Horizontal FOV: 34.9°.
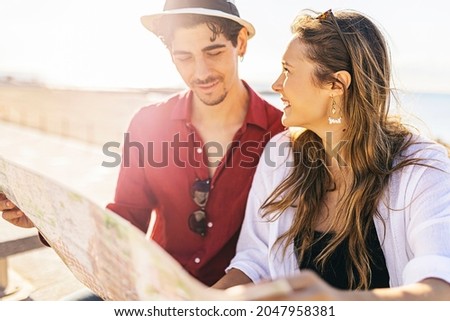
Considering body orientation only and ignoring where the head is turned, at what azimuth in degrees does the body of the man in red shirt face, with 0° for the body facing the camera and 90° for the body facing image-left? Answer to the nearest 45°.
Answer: approximately 0°

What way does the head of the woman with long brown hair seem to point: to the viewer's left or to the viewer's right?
to the viewer's left

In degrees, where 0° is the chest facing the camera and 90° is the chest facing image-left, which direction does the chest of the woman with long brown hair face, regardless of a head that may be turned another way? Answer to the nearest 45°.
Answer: approximately 45°

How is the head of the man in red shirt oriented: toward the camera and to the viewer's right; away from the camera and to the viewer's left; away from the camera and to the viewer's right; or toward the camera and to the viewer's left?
toward the camera and to the viewer's left

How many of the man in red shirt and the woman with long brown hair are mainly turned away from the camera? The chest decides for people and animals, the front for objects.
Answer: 0
